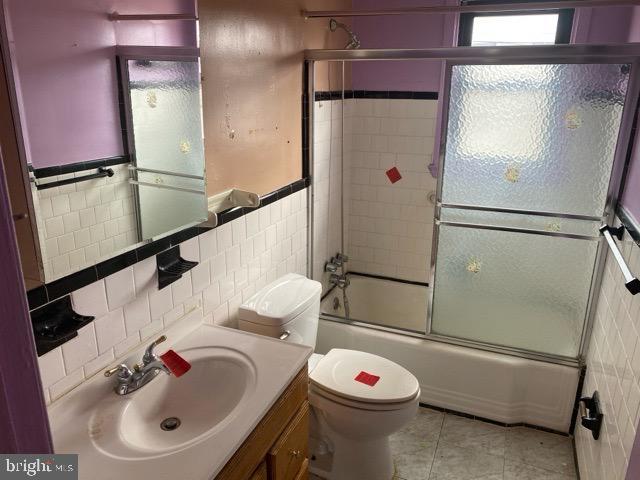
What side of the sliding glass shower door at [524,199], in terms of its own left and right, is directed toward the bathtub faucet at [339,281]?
right

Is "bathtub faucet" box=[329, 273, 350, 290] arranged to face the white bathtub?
yes

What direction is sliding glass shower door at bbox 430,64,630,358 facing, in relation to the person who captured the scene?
facing the viewer

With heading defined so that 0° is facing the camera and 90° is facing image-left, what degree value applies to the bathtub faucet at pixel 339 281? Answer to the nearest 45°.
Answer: approximately 315°

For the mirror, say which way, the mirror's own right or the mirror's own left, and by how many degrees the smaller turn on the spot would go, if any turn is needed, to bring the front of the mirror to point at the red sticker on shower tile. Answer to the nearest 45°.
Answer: approximately 90° to the mirror's own left

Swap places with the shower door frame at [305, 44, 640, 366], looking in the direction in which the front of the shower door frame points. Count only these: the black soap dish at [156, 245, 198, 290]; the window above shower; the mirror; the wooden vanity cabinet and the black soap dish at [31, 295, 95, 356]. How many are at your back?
1

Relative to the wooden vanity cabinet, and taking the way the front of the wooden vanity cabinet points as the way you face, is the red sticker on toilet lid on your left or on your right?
on your left

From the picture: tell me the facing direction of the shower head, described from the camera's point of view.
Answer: facing the viewer and to the right of the viewer

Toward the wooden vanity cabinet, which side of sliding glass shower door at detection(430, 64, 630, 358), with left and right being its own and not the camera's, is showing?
front

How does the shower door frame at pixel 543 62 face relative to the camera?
toward the camera

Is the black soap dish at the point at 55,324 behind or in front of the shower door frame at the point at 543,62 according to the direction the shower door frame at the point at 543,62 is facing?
in front

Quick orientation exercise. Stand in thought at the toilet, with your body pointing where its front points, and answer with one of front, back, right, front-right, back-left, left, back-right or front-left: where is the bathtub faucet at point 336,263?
back-left

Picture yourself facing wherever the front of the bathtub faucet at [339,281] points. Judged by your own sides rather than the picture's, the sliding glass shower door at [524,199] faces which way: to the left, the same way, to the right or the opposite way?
to the right

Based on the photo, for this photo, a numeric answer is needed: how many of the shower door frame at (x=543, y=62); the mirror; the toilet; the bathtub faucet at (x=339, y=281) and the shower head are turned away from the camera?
0

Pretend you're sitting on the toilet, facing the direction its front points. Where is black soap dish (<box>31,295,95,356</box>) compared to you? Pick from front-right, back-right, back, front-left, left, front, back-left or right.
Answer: right
